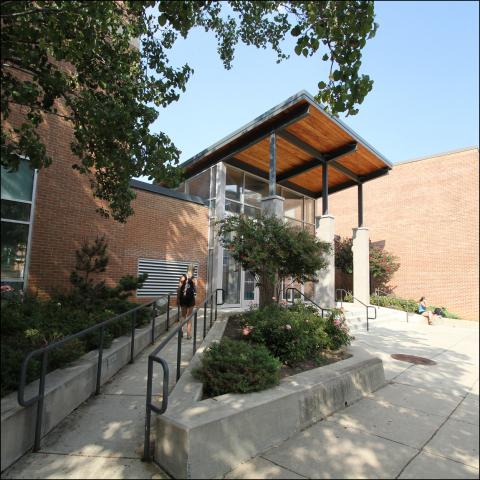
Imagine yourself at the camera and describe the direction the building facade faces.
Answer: facing the viewer and to the right of the viewer

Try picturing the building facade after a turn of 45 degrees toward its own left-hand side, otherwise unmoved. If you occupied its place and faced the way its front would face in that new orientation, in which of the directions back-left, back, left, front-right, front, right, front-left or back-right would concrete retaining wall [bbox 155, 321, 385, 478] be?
right

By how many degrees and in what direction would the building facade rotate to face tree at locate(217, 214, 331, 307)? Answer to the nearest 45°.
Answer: approximately 45° to its right

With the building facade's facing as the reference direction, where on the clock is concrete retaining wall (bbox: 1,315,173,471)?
The concrete retaining wall is roughly at 2 o'clock from the building facade.

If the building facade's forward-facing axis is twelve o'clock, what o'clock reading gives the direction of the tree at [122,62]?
The tree is roughly at 2 o'clock from the building facade.

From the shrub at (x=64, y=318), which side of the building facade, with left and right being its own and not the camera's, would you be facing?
right

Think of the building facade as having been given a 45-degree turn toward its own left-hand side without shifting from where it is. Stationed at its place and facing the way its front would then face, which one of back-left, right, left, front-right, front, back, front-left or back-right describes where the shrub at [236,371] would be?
right

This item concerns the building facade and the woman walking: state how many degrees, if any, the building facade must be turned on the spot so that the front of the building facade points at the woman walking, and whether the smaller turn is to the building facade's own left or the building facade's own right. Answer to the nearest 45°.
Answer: approximately 45° to the building facade's own right
